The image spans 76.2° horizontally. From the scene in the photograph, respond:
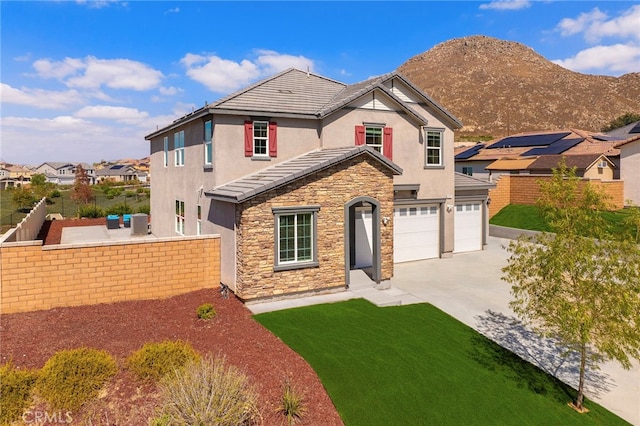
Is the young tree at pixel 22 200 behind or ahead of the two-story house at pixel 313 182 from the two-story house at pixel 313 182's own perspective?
behind

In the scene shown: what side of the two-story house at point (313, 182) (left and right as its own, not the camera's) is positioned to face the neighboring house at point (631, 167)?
left

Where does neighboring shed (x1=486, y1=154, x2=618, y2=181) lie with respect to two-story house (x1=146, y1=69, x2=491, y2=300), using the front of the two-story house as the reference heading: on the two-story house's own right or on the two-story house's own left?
on the two-story house's own left

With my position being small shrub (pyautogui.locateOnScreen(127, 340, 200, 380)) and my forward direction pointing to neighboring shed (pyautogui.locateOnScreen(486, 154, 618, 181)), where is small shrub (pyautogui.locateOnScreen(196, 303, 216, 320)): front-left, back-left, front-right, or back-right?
front-left

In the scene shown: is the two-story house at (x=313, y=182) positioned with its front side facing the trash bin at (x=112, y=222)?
no

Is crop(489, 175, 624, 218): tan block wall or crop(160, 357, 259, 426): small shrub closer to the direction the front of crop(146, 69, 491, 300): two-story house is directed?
the small shrub

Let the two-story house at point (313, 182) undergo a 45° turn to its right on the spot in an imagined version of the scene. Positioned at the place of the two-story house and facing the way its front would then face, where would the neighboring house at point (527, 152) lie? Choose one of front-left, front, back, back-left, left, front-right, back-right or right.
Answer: back-left

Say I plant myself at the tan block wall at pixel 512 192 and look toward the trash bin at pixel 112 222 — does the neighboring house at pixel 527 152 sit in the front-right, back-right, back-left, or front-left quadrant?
back-right

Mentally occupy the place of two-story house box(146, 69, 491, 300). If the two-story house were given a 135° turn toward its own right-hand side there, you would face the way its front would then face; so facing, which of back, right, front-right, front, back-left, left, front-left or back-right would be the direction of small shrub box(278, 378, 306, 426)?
left

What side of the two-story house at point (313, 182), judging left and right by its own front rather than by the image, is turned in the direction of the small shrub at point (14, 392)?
right

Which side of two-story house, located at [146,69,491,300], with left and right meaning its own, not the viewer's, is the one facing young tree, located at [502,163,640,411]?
front

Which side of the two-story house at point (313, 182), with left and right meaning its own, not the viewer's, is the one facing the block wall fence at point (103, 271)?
right

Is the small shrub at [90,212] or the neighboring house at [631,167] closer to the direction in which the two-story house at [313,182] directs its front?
the neighboring house

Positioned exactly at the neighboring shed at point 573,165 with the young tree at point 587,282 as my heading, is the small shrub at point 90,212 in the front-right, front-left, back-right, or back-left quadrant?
front-right

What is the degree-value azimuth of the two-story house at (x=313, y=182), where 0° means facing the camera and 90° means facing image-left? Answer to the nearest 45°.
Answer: approximately 315°

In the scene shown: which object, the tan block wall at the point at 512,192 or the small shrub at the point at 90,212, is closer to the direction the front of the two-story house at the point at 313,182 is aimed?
the tan block wall

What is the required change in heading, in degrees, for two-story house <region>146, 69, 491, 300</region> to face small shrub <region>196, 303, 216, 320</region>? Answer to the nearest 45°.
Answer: approximately 90° to its right

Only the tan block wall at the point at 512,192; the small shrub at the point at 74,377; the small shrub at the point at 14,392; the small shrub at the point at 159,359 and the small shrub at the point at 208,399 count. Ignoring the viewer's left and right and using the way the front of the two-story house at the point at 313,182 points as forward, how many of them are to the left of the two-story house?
1

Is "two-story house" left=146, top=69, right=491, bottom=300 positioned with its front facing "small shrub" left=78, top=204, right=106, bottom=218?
no

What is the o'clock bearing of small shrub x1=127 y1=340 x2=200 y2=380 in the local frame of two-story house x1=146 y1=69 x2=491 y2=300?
The small shrub is roughly at 2 o'clock from the two-story house.

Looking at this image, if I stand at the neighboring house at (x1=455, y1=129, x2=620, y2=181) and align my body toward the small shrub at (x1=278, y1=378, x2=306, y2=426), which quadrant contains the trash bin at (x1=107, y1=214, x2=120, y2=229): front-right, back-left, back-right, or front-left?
front-right
